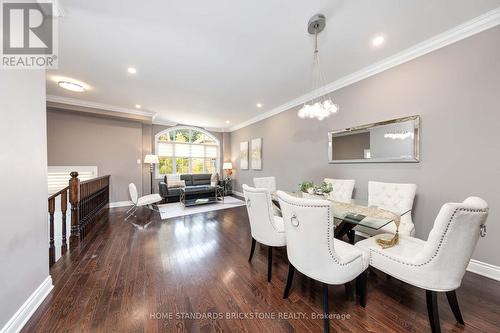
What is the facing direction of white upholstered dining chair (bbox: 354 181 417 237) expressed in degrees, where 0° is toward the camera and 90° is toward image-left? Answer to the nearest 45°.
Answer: approximately 45°

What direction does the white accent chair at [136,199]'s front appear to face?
to the viewer's right

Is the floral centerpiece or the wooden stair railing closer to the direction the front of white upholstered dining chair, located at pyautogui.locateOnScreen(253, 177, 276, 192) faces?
the floral centerpiece

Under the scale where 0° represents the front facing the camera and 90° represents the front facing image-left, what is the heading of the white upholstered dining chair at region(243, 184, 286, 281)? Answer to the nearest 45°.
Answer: approximately 225°

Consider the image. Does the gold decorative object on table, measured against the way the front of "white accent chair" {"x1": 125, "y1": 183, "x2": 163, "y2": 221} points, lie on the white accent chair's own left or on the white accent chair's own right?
on the white accent chair's own right

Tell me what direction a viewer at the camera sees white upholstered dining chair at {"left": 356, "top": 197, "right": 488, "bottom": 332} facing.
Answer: facing away from the viewer and to the left of the viewer

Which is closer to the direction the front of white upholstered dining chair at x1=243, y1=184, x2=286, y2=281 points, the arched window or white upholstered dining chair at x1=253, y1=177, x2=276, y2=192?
the white upholstered dining chair

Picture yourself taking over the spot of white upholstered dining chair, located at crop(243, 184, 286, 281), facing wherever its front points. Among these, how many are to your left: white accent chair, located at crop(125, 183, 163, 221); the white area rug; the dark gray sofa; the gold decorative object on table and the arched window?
4

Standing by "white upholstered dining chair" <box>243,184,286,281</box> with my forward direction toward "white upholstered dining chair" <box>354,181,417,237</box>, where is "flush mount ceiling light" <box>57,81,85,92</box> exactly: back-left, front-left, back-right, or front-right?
back-left

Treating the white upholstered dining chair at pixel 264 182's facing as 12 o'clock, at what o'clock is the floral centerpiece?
The floral centerpiece is roughly at 11 o'clock from the white upholstered dining chair.

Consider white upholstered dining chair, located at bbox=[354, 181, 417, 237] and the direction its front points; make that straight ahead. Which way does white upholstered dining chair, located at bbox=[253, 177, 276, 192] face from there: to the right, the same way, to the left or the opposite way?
to the left
